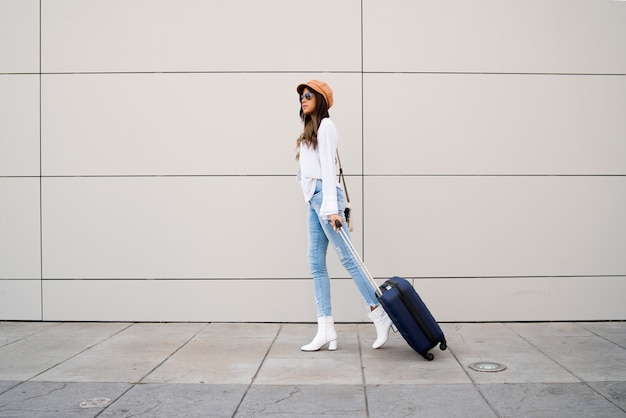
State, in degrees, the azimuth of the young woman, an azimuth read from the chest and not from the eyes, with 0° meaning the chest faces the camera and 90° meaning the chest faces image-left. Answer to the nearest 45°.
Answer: approximately 90°

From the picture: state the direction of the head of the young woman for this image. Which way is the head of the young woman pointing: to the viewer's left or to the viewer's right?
to the viewer's left
